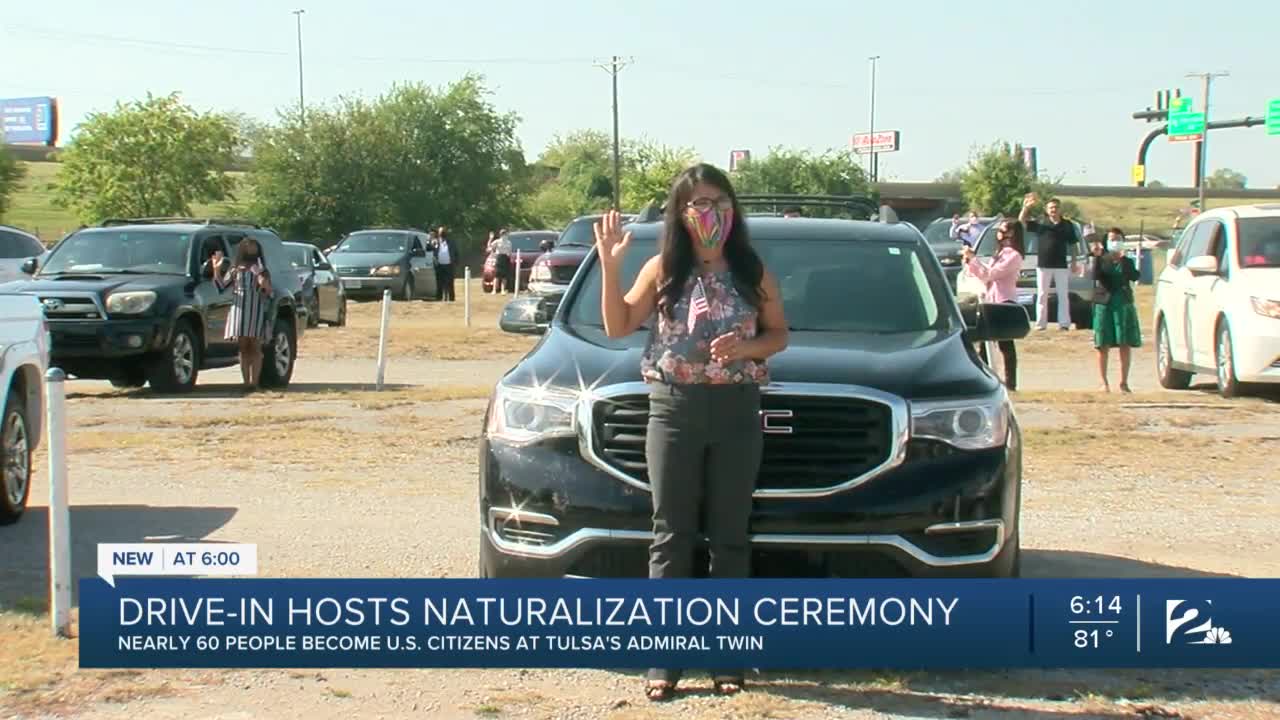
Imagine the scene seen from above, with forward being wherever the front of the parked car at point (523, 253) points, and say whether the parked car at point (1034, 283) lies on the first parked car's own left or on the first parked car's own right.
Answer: on the first parked car's own left

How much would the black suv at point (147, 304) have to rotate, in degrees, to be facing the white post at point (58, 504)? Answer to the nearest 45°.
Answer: approximately 45° to its left

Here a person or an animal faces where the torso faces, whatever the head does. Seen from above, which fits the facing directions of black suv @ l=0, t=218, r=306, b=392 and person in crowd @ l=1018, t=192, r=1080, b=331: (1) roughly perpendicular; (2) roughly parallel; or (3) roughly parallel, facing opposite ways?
roughly parallel

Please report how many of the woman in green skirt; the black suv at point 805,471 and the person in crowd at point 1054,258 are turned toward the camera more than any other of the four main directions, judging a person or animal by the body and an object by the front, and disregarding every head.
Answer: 3

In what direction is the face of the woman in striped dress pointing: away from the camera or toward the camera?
toward the camera

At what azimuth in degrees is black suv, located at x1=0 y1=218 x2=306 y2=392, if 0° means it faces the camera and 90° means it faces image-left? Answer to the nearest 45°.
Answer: approximately 45°

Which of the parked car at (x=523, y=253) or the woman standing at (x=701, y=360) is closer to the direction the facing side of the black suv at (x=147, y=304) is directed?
the woman standing

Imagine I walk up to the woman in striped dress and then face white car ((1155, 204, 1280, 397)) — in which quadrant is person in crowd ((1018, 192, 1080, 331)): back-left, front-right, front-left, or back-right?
front-left

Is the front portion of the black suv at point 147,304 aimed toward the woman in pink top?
no

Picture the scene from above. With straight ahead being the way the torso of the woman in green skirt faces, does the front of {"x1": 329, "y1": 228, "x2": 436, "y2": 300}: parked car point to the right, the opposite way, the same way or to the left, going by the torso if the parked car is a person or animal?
the same way

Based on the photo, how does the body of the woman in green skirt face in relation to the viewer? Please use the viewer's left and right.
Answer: facing the viewer

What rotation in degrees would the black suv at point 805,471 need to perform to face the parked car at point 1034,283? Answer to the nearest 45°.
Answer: approximately 180°

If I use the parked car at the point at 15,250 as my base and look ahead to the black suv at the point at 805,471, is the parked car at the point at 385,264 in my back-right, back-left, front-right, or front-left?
back-left

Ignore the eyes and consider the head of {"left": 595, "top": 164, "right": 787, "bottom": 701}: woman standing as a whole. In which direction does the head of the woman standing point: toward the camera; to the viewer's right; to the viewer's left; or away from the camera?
toward the camera

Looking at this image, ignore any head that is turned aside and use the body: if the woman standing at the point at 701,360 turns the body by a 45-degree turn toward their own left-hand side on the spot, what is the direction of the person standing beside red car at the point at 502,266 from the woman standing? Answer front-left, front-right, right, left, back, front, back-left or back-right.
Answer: back-left

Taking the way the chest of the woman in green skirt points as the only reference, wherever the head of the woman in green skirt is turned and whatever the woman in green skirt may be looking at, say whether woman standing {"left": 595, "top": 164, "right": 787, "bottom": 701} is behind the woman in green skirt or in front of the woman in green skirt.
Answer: in front

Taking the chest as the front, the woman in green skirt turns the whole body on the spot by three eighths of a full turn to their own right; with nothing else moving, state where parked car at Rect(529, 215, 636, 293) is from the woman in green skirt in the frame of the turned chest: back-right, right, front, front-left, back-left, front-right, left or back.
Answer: front

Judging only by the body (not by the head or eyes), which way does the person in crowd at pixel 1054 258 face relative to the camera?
toward the camera
